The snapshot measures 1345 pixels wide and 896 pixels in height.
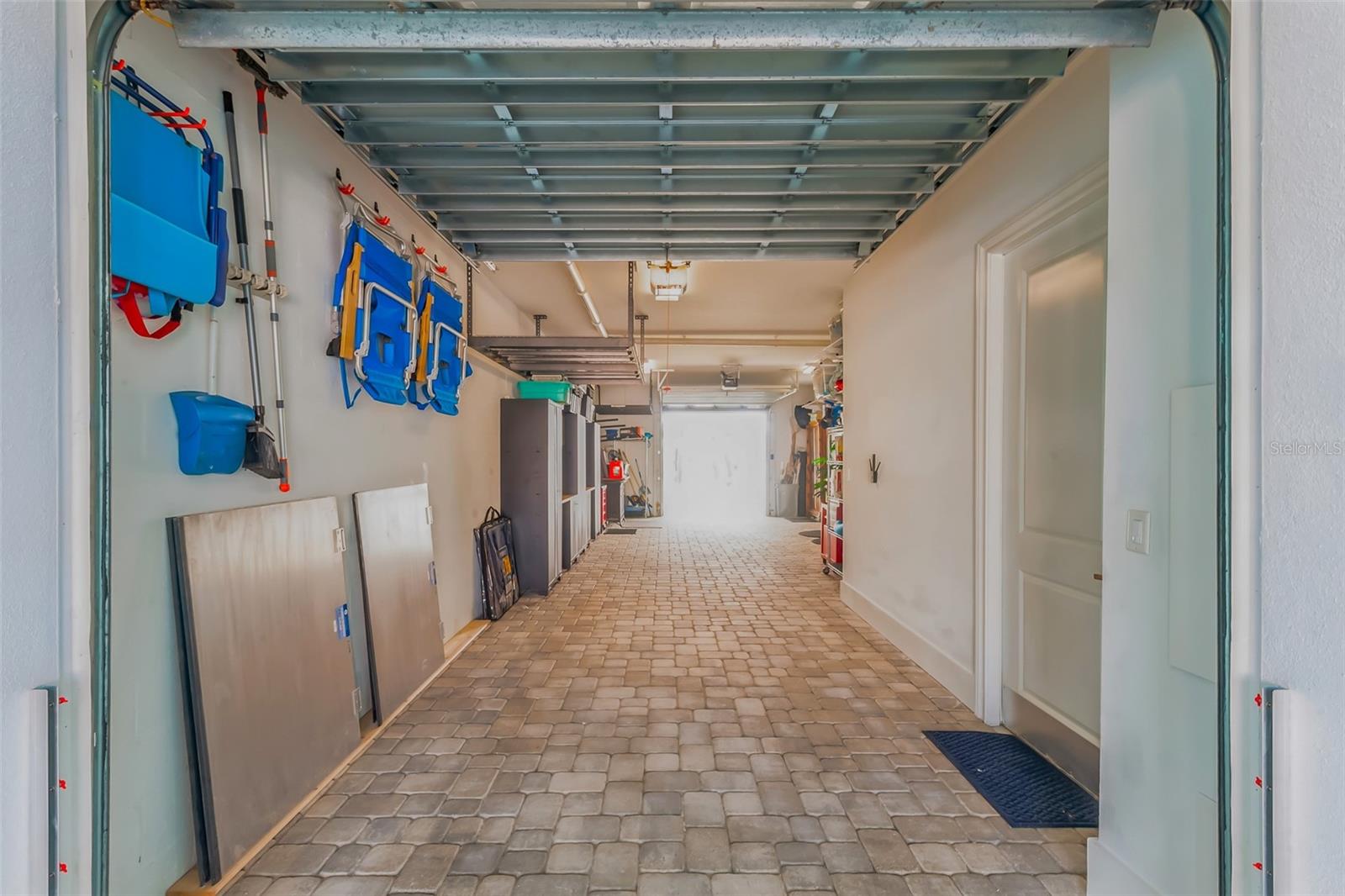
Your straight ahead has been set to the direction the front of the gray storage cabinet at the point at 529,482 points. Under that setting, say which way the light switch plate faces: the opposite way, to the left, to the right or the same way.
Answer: the opposite way

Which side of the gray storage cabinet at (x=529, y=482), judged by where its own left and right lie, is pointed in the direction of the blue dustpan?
right

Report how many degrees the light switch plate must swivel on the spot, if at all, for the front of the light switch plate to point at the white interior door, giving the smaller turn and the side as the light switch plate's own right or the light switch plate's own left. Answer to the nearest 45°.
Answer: approximately 135° to the light switch plate's own right

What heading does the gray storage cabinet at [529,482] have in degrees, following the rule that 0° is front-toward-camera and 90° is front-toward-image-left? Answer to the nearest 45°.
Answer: approximately 270°
